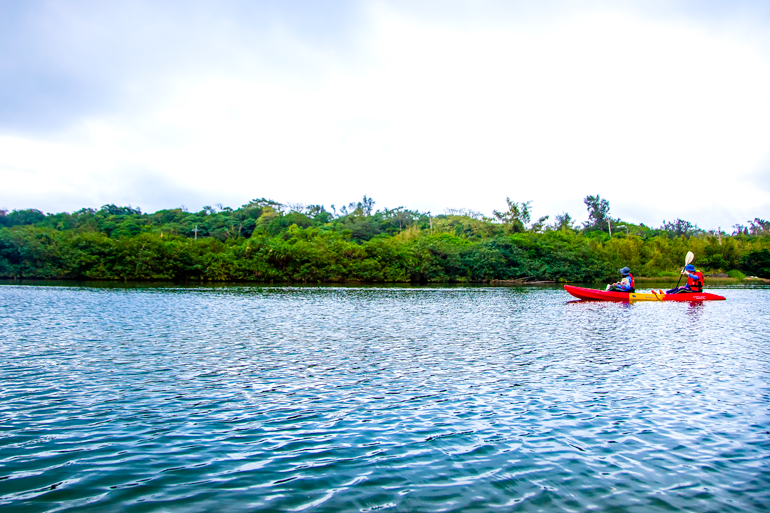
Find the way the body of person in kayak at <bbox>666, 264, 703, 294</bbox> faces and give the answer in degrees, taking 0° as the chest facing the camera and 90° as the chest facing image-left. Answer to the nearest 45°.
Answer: approximately 90°

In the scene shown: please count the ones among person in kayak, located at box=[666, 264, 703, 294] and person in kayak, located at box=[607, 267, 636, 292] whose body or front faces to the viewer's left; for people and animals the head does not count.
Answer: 2

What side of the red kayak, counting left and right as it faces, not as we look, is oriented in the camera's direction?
left

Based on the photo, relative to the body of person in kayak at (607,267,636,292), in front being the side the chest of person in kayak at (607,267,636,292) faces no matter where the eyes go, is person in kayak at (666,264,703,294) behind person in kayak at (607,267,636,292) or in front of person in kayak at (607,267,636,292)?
behind

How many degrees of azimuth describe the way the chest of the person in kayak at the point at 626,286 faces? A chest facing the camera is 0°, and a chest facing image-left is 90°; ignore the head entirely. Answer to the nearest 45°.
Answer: approximately 90°
